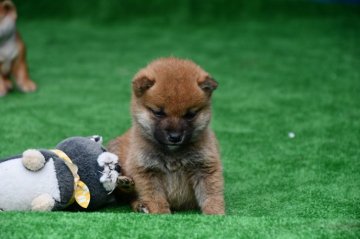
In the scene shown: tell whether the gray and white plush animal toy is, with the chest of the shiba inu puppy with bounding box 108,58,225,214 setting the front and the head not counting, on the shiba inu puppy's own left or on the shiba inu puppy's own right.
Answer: on the shiba inu puppy's own right

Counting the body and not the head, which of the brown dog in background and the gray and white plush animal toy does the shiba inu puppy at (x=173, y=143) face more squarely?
the gray and white plush animal toy

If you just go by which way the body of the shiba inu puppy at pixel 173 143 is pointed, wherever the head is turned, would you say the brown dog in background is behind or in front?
behind

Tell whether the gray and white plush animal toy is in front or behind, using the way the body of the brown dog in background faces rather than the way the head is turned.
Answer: in front

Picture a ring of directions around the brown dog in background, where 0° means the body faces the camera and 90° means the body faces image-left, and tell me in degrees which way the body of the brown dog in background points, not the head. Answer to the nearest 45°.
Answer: approximately 0°

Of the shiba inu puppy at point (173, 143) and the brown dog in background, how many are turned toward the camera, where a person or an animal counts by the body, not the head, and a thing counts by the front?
2
